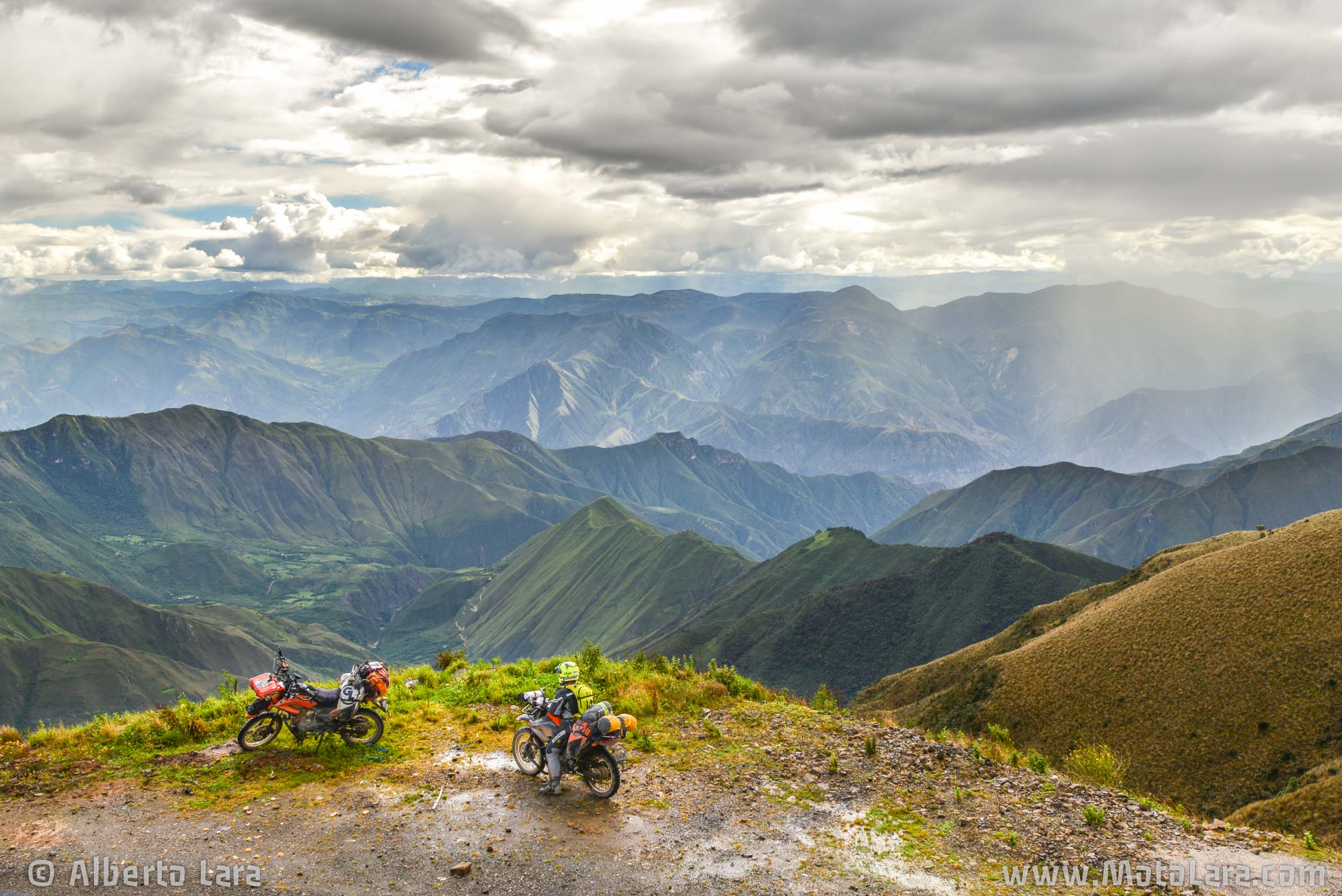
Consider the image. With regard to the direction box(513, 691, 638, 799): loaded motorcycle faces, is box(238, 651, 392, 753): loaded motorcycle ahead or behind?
ahead

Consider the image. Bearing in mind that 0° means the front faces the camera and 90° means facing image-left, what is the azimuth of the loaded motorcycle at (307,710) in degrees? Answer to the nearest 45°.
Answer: approximately 90°

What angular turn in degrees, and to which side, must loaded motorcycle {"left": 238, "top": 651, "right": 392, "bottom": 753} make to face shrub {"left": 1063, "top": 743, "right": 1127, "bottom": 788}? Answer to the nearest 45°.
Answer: approximately 180°

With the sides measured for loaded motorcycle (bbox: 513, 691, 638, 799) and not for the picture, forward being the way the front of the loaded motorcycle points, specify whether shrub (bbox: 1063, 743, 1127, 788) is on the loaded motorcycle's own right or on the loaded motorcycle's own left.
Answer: on the loaded motorcycle's own right

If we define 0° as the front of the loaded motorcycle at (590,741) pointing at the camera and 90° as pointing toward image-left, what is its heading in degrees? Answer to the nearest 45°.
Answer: approximately 135°

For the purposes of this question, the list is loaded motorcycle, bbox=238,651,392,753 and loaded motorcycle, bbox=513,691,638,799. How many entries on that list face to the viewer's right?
0

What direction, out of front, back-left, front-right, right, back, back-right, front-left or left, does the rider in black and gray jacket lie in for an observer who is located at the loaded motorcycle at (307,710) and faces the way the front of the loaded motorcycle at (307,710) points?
back-left

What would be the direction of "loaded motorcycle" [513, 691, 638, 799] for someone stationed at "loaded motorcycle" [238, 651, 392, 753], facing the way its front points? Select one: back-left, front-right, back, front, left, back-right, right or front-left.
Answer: back-left
